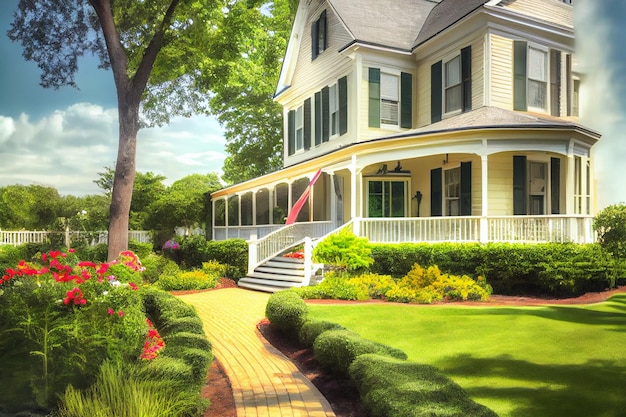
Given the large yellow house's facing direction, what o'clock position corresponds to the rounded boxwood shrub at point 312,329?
The rounded boxwood shrub is roughly at 11 o'clock from the large yellow house.

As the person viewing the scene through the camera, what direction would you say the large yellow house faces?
facing the viewer and to the left of the viewer

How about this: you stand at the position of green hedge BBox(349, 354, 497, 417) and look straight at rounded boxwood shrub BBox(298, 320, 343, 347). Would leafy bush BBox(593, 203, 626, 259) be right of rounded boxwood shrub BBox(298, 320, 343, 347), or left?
right

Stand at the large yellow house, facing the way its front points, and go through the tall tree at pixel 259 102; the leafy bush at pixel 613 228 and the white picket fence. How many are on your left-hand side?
1

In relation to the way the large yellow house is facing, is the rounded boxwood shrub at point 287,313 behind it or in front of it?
in front

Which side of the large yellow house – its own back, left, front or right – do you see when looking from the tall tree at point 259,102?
right

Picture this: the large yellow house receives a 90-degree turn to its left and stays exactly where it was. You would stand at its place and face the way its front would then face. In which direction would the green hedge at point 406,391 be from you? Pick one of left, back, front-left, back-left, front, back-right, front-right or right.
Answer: front-right

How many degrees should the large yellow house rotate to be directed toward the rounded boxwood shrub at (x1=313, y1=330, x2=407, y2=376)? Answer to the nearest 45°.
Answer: approximately 45° to its left

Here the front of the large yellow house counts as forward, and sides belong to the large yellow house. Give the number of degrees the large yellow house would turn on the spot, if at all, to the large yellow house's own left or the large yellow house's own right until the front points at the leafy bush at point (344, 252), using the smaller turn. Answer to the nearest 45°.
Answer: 0° — it already faces it

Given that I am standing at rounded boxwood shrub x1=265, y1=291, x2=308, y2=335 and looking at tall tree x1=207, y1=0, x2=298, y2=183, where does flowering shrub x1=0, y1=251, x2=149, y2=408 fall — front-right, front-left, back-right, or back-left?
back-left
